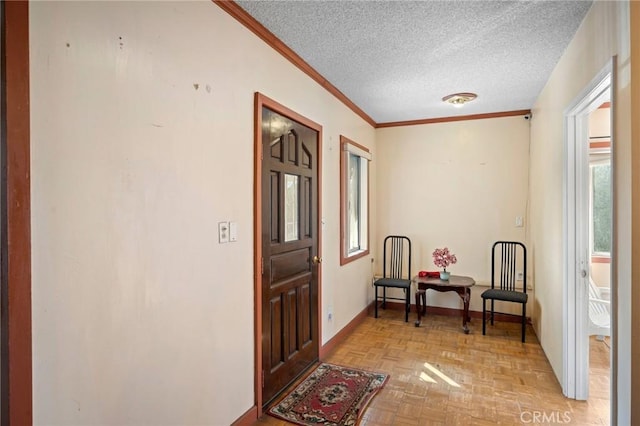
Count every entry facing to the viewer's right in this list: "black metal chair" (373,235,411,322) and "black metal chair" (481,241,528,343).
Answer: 0

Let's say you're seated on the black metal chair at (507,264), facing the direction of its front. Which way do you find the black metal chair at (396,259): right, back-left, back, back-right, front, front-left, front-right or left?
front-right

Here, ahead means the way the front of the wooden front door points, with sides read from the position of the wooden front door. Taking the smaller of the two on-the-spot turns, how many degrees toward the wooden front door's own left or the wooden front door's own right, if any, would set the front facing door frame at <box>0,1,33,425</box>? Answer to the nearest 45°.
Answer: approximately 90° to the wooden front door's own right

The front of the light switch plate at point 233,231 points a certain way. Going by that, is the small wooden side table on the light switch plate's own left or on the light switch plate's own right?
on the light switch plate's own left

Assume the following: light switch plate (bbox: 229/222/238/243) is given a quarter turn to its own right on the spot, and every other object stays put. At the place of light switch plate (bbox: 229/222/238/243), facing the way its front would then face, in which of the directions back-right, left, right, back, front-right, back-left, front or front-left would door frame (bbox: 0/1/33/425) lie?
front

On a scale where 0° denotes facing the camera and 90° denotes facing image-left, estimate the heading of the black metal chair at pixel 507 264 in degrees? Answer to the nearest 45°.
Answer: approximately 45°

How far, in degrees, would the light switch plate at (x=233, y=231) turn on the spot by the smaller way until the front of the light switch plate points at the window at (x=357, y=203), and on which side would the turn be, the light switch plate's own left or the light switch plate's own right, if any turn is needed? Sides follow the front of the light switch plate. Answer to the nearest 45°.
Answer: approximately 90° to the light switch plate's own left

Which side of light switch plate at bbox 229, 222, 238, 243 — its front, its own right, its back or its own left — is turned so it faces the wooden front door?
left

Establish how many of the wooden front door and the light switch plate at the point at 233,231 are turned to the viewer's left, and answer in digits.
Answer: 0

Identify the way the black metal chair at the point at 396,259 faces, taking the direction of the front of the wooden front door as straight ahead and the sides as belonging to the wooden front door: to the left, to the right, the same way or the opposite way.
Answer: to the right
